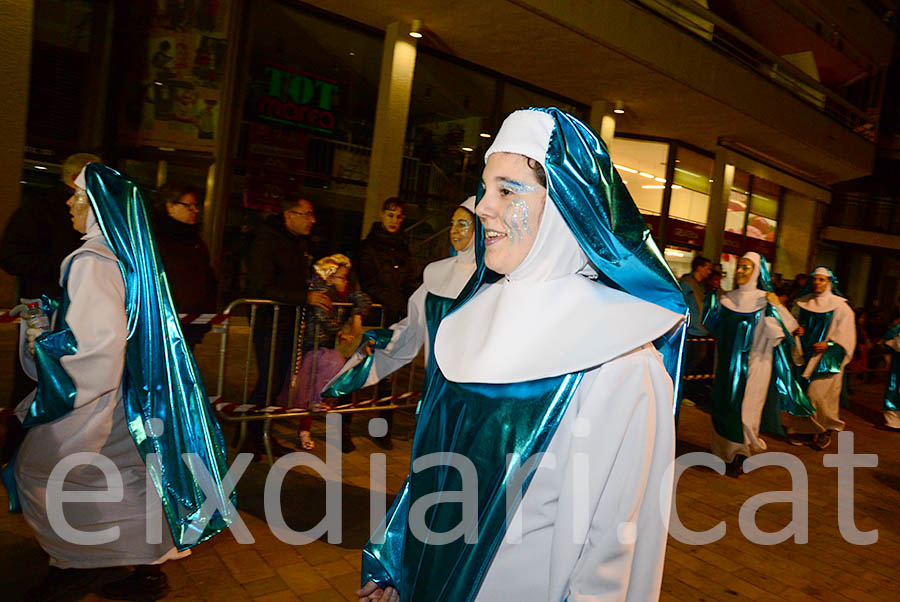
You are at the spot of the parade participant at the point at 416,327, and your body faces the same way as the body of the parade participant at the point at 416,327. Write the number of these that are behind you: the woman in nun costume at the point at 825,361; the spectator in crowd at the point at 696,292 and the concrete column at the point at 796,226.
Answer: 3

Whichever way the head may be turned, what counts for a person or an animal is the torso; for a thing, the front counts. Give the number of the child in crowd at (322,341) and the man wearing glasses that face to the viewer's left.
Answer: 0

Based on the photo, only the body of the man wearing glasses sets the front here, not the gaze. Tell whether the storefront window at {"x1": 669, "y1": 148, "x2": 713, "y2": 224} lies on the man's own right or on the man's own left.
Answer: on the man's own left

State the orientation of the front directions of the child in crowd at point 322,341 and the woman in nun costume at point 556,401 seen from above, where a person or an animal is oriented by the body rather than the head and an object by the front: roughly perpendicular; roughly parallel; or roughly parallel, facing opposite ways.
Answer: roughly perpendicular

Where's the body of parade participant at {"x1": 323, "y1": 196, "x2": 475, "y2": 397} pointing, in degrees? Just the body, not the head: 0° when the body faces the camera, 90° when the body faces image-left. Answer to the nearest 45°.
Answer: approximately 45°

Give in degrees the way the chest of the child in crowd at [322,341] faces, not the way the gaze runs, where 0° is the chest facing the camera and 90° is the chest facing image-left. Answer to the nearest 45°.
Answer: approximately 315°

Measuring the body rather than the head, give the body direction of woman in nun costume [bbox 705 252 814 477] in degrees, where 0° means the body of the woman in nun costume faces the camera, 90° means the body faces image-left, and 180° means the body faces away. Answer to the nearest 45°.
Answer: approximately 45°

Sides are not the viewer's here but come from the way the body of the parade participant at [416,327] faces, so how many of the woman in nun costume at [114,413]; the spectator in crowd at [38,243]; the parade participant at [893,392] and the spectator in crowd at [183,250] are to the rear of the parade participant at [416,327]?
1

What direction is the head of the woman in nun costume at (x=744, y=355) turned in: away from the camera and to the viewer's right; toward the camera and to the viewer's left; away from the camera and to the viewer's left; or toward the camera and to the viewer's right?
toward the camera and to the viewer's left
